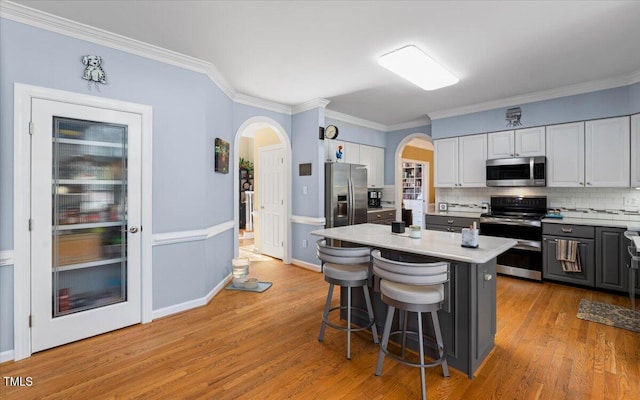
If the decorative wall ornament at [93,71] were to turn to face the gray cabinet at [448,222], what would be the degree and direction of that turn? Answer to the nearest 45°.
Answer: approximately 90° to its left

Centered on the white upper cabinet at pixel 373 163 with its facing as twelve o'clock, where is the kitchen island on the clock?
The kitchen island is roughly at 1 o'clock from the white upper cabinet.

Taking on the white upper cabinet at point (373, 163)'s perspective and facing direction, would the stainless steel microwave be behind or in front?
in front

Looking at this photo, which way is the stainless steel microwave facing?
toward the camera

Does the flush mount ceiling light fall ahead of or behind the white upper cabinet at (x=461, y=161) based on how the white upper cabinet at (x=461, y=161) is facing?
ahead

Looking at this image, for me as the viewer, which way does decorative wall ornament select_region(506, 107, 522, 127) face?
facing the viewer

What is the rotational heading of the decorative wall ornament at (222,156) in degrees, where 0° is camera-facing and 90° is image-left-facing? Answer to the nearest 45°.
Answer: approximately 315°

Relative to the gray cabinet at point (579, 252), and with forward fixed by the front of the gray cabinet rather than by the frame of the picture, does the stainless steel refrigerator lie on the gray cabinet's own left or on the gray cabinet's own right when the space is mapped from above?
on the gray cabinet's own right

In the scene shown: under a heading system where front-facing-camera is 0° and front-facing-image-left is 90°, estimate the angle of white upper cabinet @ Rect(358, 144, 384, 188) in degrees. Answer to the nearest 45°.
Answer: approximately 315°
